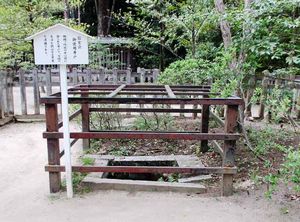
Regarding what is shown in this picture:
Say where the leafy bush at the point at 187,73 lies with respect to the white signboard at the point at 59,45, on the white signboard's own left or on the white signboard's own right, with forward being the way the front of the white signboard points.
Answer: on the white signboard's own left

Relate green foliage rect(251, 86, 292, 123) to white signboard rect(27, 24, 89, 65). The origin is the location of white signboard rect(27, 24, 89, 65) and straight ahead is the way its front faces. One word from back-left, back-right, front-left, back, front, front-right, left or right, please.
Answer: left

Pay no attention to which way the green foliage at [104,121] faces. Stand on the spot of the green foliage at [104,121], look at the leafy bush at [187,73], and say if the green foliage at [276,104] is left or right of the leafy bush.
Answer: right

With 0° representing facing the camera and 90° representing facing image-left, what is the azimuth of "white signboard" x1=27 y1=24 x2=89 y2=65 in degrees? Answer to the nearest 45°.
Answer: approximately 0°

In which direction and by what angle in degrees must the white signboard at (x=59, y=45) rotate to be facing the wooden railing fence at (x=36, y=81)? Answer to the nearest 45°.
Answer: approximately 180°

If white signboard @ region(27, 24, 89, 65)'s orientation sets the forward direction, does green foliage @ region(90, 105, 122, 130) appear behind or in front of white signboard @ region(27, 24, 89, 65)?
behind
